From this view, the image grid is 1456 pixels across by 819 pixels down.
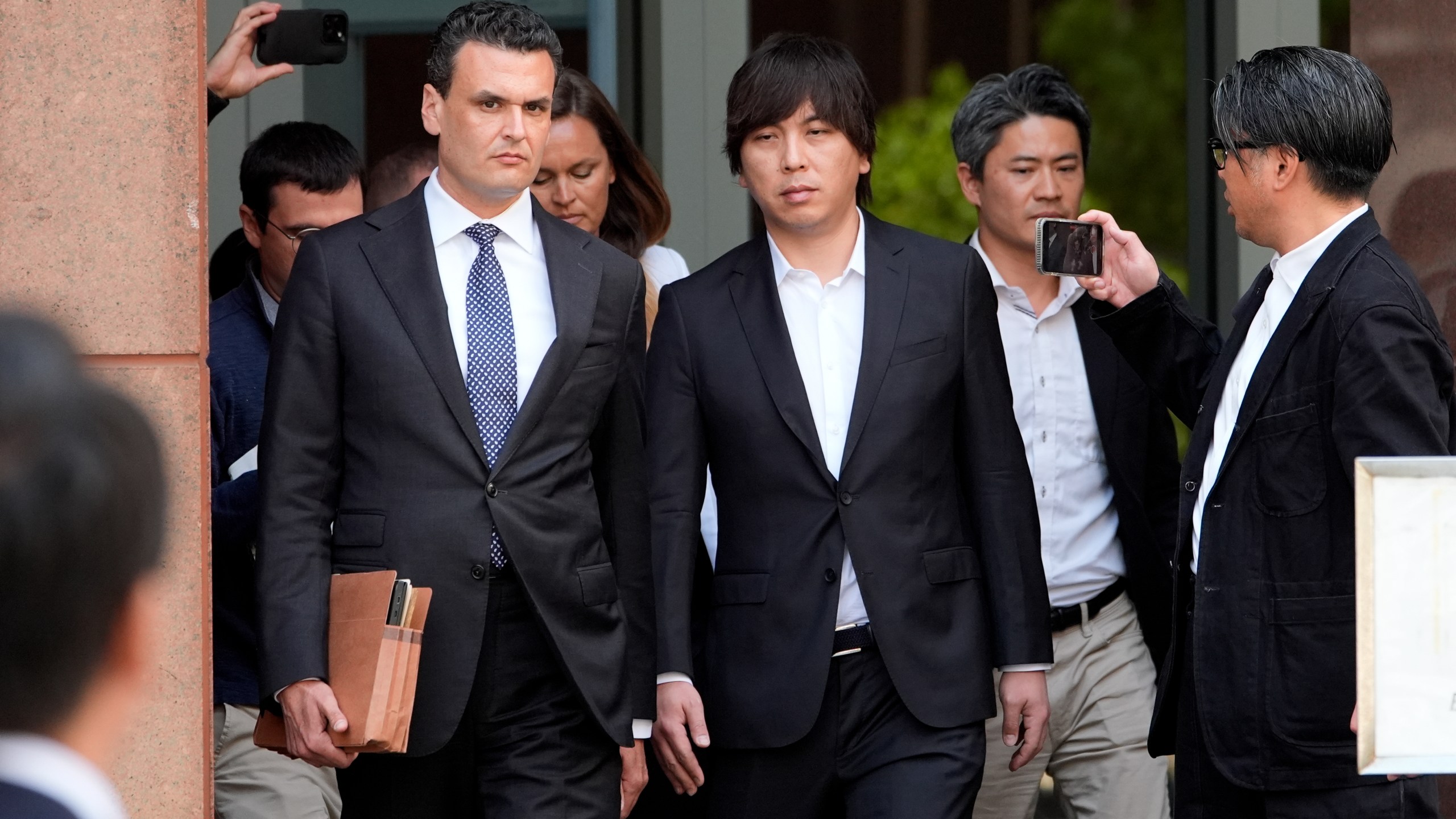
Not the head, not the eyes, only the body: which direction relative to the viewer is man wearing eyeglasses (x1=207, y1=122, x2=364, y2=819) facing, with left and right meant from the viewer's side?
facing the viewer and to the right of the viewer

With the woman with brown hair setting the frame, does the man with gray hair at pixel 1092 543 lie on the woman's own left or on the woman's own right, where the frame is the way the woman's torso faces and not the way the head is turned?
on the woman's own left

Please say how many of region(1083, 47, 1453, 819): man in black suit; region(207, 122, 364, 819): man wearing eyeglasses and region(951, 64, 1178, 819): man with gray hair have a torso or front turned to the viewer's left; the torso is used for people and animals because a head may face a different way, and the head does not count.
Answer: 1

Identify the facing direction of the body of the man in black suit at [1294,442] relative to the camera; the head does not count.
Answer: to the viewer's left

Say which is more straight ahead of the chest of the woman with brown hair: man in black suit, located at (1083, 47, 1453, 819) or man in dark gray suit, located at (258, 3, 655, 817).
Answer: the man in dark gray suit

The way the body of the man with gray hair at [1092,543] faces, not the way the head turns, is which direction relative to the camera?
toward the camera

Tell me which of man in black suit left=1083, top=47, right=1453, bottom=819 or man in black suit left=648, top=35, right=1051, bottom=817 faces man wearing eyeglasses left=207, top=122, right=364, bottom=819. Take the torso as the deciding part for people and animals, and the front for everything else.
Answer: man in black suit left=1083, top=47, right=1453, bottom=819

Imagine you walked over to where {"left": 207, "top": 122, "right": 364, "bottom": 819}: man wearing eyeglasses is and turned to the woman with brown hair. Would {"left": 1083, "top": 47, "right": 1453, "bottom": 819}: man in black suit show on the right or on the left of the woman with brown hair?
right

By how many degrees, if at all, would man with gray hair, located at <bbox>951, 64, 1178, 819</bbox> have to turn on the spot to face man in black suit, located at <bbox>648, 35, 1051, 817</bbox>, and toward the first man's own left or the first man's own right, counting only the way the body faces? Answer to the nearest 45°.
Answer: approximately 45° to the first man's own right

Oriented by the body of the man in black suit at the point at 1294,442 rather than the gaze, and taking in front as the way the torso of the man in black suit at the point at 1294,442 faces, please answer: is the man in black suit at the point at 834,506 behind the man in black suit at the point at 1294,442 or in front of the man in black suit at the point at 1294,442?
in front

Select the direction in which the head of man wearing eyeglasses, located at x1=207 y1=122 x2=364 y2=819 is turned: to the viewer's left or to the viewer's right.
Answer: to the viewer's right

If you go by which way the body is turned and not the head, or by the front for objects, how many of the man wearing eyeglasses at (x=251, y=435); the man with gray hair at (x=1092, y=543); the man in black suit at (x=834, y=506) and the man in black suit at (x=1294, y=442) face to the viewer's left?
1

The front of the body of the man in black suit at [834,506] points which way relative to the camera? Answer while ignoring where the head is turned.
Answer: toward the camera

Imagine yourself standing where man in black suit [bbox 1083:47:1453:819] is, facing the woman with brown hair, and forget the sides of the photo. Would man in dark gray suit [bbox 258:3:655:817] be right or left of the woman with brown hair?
left

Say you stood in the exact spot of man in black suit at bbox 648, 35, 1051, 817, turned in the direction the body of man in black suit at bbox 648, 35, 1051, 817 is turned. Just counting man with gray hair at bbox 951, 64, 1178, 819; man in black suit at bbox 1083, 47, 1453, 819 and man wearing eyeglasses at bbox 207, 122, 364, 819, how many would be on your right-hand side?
1

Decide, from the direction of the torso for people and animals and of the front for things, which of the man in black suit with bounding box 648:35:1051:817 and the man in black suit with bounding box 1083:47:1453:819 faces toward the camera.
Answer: the man in black suit with bounding box 648:35:1051:817
